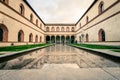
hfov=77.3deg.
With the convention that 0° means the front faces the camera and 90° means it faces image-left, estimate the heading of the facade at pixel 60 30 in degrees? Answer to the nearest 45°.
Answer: approximately 0°
